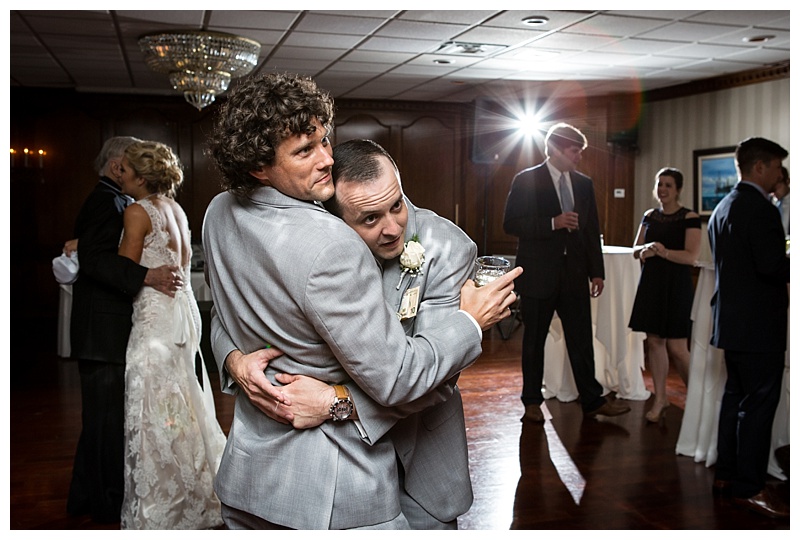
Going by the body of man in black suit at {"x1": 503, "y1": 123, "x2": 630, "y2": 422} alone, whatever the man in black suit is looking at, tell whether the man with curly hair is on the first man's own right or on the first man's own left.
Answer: on the first man's own right

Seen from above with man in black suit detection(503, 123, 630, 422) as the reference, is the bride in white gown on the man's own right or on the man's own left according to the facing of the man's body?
on the man's own right

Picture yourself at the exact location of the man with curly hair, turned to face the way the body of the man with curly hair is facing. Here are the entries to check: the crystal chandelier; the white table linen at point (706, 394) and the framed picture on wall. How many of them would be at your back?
0

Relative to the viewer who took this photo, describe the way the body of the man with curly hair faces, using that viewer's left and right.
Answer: facing away from the viewer and to the right of the viewer

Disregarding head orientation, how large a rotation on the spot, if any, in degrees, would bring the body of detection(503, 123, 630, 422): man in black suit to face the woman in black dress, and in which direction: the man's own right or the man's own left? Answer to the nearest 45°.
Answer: approximately 45° to the man's own left

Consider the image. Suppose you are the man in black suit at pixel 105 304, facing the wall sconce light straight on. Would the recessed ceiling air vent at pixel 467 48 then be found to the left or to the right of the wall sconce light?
right

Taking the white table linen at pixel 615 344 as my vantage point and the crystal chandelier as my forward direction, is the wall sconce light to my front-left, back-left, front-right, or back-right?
front-right

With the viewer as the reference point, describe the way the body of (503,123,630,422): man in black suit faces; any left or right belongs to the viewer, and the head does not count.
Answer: facing the viewer and to the right of the viewer

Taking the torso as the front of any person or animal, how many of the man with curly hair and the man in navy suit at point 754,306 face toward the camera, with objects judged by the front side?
0

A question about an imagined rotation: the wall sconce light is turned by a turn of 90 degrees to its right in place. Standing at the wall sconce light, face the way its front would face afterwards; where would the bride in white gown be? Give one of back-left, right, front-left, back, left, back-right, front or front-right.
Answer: left

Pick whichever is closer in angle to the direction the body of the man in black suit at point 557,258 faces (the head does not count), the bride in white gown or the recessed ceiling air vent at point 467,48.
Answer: the bride in white gown

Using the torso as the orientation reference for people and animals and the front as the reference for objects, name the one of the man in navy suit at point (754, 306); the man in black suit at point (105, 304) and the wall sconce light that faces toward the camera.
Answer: the wall sconce light

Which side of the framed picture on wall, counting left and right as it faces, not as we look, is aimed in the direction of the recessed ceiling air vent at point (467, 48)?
front

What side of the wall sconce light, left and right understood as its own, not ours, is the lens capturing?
front
